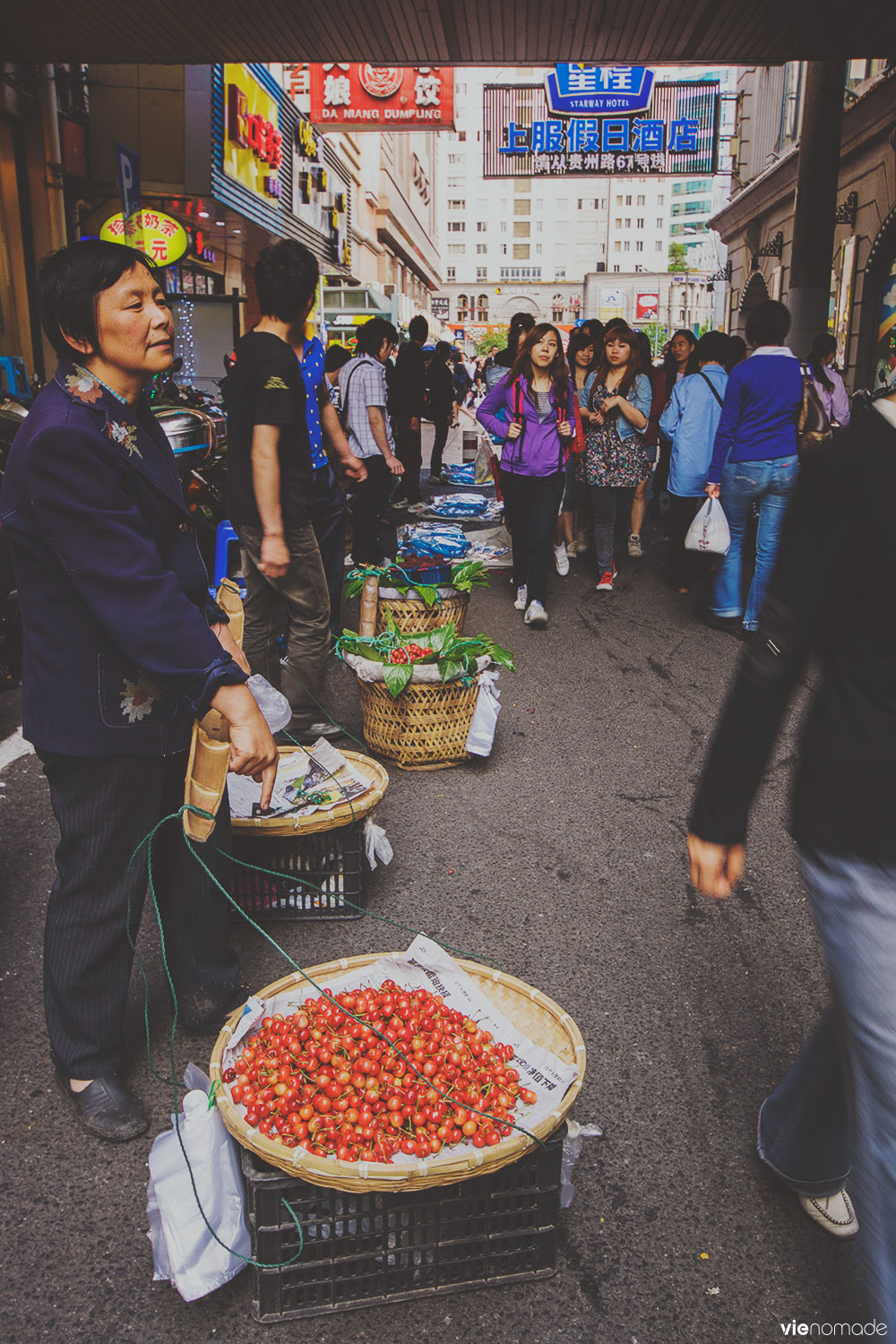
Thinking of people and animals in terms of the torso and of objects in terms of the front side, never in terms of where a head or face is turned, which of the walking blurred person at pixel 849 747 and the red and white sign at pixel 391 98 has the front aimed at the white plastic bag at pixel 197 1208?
the red and white sign

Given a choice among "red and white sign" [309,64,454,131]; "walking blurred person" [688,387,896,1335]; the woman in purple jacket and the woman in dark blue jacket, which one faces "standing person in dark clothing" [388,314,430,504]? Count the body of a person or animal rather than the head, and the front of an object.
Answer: the red and white sign

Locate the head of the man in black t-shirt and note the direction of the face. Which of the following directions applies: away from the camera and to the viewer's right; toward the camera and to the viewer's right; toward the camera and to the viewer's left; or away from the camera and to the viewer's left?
away from the camera and to the viewer's right

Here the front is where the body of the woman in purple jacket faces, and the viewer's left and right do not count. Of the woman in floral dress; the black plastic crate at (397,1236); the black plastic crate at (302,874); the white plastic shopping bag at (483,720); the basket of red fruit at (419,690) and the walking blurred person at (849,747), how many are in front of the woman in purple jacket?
5

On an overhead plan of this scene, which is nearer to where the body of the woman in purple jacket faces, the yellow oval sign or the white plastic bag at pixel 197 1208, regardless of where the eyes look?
the white plastic bag

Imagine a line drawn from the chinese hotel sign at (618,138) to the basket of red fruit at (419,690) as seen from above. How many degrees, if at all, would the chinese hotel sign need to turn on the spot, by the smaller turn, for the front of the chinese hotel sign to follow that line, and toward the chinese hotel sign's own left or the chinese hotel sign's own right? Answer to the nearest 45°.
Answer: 0° — it already faces it

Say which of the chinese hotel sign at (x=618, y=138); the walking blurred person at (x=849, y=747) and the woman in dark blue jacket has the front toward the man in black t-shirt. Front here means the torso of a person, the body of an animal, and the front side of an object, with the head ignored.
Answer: the chinese hotel sign

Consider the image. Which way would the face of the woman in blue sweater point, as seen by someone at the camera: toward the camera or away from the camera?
away from the camera

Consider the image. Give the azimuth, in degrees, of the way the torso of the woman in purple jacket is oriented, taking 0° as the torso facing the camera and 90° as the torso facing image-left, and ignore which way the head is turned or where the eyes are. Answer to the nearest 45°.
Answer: approximately 0°
